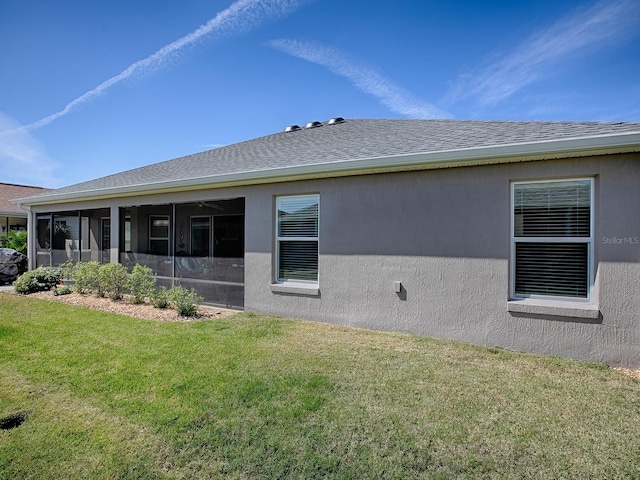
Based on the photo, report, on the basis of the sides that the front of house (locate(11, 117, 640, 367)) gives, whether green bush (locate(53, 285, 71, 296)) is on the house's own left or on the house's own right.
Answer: on the house's own left

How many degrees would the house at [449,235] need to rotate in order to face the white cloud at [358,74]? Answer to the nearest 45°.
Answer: approximately 45° to its left

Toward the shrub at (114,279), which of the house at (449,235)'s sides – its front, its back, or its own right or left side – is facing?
left

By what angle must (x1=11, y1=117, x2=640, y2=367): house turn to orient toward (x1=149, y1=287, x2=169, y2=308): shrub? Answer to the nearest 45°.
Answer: approximately 135° to its left

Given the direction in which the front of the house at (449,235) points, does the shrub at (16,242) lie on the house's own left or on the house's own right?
on the house's own left
